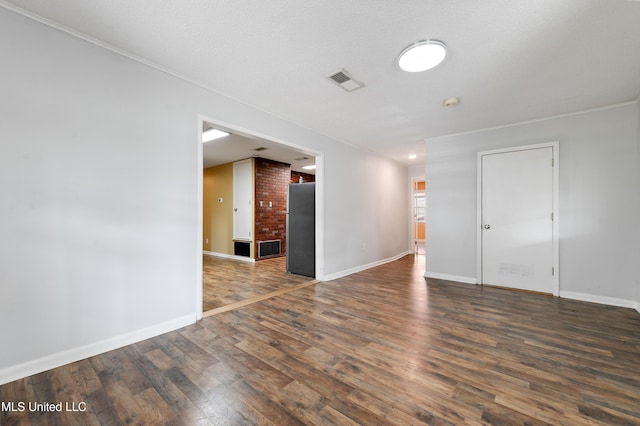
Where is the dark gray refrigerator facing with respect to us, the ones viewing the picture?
facing away from the viewer and to the left of the viewer

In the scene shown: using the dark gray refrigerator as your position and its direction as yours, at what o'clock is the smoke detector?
The smoke detector is roughly at 6 o'clock from the dark gray refrigerator.

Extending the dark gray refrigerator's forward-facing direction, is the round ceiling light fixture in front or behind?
behind

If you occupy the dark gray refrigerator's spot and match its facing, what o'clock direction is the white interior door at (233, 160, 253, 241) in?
The white interior door is roughly at 12 o'clock from the dark gray refrigerator.

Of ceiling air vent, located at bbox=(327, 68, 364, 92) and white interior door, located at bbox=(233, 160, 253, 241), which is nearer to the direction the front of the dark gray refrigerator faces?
the white interior door
